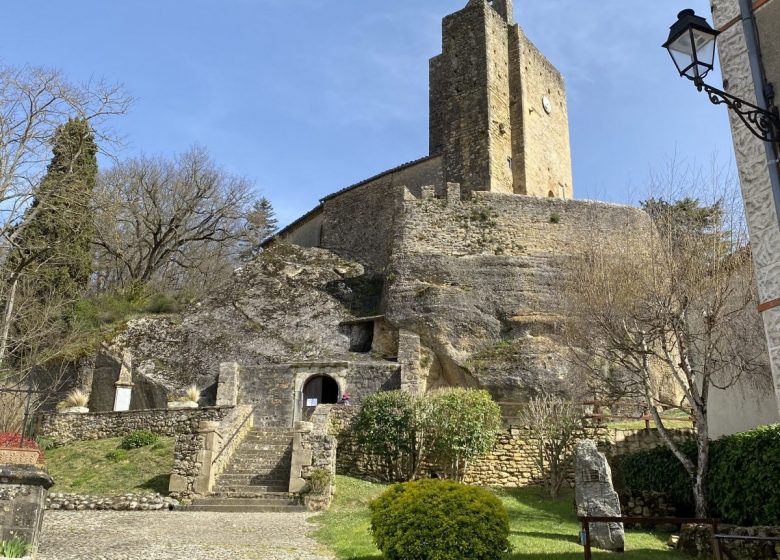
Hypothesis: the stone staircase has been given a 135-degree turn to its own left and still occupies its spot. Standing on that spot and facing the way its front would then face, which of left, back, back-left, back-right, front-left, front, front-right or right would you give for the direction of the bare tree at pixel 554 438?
front-right

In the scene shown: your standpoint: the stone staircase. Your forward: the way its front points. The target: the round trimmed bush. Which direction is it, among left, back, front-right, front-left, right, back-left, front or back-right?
front

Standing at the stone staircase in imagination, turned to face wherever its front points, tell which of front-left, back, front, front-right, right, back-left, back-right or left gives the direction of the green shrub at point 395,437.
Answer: left

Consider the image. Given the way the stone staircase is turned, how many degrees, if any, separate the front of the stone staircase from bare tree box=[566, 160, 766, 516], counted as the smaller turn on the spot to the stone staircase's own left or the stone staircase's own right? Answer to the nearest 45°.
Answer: approximately 45° to the stone staircase's own left

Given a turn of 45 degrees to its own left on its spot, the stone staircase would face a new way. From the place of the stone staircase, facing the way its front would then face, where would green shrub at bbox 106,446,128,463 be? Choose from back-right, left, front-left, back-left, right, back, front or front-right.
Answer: back

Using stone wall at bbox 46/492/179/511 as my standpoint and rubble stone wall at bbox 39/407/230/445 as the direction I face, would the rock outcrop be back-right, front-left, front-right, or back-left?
front-right

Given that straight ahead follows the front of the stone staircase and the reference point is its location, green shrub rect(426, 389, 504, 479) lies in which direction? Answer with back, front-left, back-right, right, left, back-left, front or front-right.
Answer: left

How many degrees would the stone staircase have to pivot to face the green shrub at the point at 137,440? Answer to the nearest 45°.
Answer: approximately 135° to its right

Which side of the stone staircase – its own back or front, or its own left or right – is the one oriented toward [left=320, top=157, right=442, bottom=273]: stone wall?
back

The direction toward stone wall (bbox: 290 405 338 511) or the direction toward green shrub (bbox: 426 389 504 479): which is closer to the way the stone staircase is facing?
the stone wall

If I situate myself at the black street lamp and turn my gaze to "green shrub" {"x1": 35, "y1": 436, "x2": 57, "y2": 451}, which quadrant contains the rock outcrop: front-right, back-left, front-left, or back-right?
front-right

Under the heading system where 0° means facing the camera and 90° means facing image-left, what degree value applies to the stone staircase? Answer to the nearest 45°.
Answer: approximately 0°

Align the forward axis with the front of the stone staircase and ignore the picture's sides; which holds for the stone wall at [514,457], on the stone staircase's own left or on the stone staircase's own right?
on the stone staircase's own left

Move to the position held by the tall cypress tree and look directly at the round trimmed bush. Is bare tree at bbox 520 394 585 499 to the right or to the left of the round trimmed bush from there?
left

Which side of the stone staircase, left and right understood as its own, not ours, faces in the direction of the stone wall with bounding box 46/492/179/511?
right

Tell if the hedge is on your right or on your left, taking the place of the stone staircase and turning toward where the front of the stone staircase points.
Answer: on your left

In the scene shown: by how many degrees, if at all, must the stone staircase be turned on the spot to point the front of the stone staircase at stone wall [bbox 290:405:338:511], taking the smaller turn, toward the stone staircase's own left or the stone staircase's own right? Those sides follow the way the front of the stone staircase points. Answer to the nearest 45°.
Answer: approximately 45° to the stone staircase's own left

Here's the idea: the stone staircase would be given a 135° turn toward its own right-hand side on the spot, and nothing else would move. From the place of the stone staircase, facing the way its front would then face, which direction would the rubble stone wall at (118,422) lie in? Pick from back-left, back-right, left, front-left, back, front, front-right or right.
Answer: front

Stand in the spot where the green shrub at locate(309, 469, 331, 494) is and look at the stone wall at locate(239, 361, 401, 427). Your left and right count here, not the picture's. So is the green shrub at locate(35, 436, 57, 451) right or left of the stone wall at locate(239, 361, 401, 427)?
left

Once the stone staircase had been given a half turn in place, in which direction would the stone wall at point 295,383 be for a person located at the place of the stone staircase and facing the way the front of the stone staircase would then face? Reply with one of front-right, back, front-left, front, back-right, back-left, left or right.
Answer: front

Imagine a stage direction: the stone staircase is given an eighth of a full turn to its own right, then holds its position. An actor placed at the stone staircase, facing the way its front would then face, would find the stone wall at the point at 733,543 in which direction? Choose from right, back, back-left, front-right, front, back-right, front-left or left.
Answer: left
